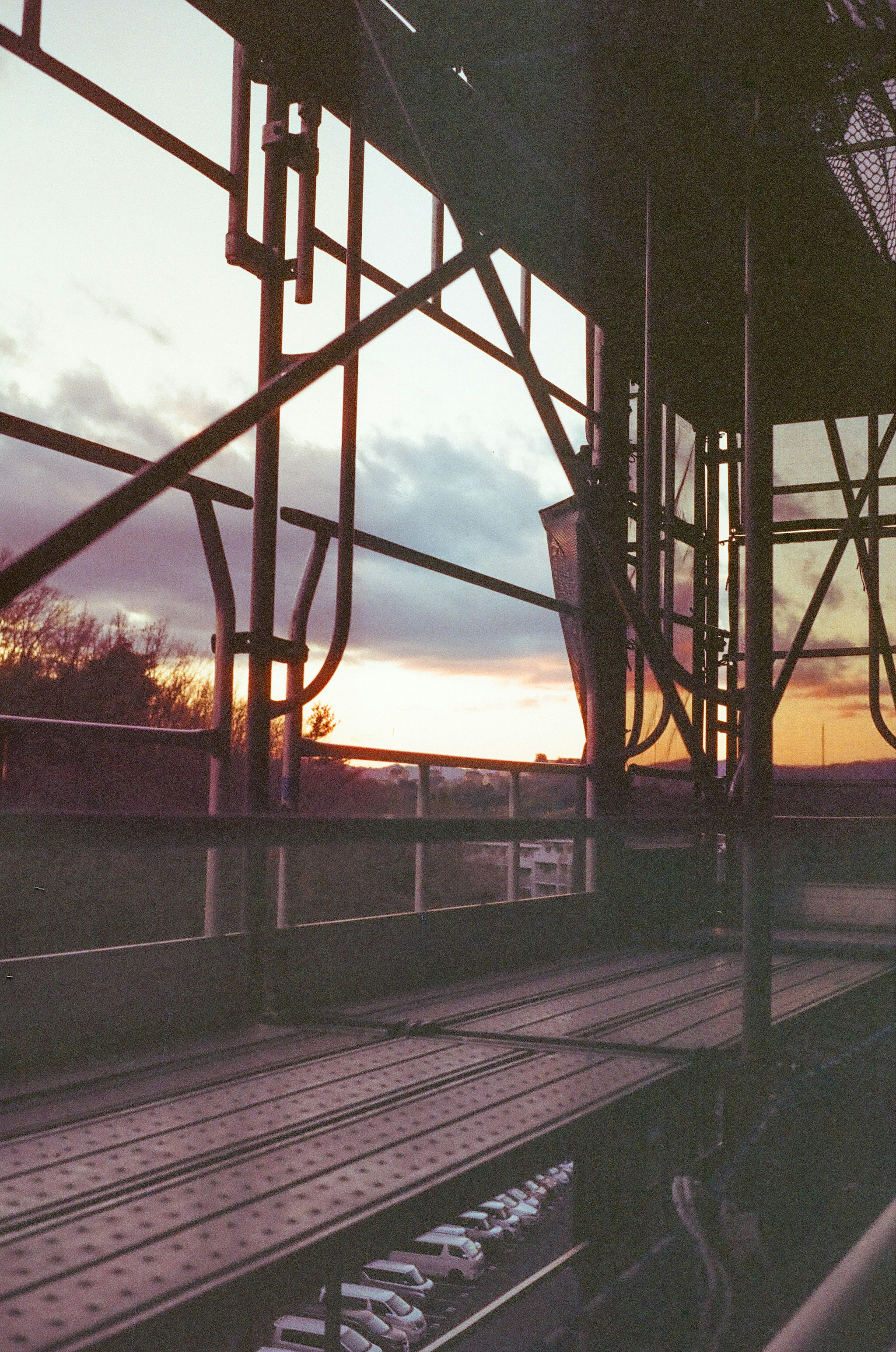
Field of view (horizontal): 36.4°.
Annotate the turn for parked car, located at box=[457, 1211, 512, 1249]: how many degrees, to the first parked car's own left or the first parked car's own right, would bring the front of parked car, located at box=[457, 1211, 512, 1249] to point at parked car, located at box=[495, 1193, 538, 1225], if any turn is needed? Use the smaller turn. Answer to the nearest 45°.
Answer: approximately 135° to the first parked car's own left

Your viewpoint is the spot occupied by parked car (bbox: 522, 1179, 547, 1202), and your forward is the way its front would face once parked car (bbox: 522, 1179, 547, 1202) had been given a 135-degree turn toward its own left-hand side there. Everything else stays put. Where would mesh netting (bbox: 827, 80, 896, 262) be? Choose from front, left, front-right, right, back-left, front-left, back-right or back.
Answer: back

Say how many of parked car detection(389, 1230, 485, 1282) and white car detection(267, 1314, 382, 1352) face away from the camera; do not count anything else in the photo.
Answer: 0
